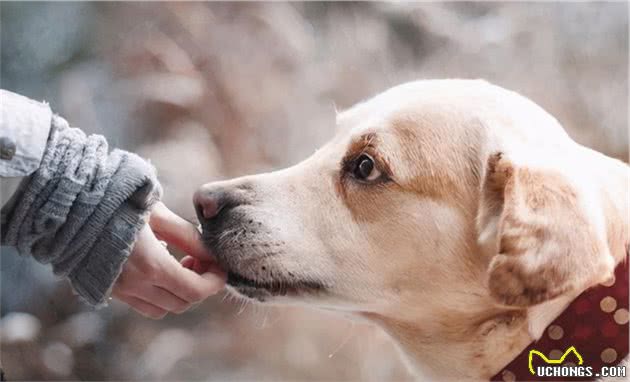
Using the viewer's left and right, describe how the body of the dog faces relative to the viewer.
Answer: facing to the left of the viewer
